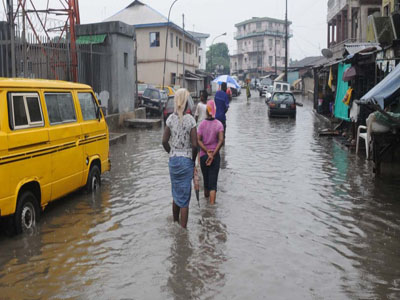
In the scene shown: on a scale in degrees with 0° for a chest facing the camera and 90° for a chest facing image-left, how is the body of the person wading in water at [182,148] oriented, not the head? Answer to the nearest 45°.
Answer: approximately 180°

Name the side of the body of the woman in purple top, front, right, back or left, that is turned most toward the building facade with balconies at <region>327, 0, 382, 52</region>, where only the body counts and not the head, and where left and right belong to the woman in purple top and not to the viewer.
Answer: front

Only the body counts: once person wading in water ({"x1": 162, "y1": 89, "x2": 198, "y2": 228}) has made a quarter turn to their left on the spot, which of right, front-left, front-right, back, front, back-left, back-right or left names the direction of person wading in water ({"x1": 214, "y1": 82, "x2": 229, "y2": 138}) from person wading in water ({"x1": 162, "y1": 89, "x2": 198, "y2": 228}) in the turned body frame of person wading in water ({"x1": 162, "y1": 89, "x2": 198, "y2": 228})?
right

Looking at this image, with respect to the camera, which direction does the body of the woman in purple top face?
away from the camera

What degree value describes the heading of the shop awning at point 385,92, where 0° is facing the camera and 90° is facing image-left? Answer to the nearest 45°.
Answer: approximately 90°

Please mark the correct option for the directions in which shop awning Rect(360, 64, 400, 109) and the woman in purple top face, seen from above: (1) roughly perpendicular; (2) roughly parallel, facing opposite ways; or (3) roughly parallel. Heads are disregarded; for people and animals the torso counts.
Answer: roughly perpendicular

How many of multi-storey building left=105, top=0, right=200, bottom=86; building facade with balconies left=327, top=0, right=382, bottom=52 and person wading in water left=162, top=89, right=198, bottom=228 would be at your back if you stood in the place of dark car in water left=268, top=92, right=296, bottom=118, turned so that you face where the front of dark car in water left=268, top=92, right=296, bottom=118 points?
1

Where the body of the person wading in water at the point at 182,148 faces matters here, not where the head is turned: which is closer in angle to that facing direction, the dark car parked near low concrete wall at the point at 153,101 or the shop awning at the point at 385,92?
the dark car parked near low concrete wall

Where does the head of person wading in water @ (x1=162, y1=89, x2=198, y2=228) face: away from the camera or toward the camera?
away from the camera

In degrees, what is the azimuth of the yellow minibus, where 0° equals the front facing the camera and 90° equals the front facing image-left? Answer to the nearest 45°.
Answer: approximately 225°

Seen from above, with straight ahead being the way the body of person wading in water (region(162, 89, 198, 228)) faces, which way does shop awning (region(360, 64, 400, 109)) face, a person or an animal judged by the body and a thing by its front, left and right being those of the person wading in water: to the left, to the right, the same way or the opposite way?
to the left

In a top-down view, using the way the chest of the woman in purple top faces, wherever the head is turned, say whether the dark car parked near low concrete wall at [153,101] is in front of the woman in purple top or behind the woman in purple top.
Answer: in front

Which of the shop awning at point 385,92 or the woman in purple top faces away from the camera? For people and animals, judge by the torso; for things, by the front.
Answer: the woman in purple top

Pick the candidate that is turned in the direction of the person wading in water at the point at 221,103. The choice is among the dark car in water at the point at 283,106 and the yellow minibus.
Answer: the yellow minibus
